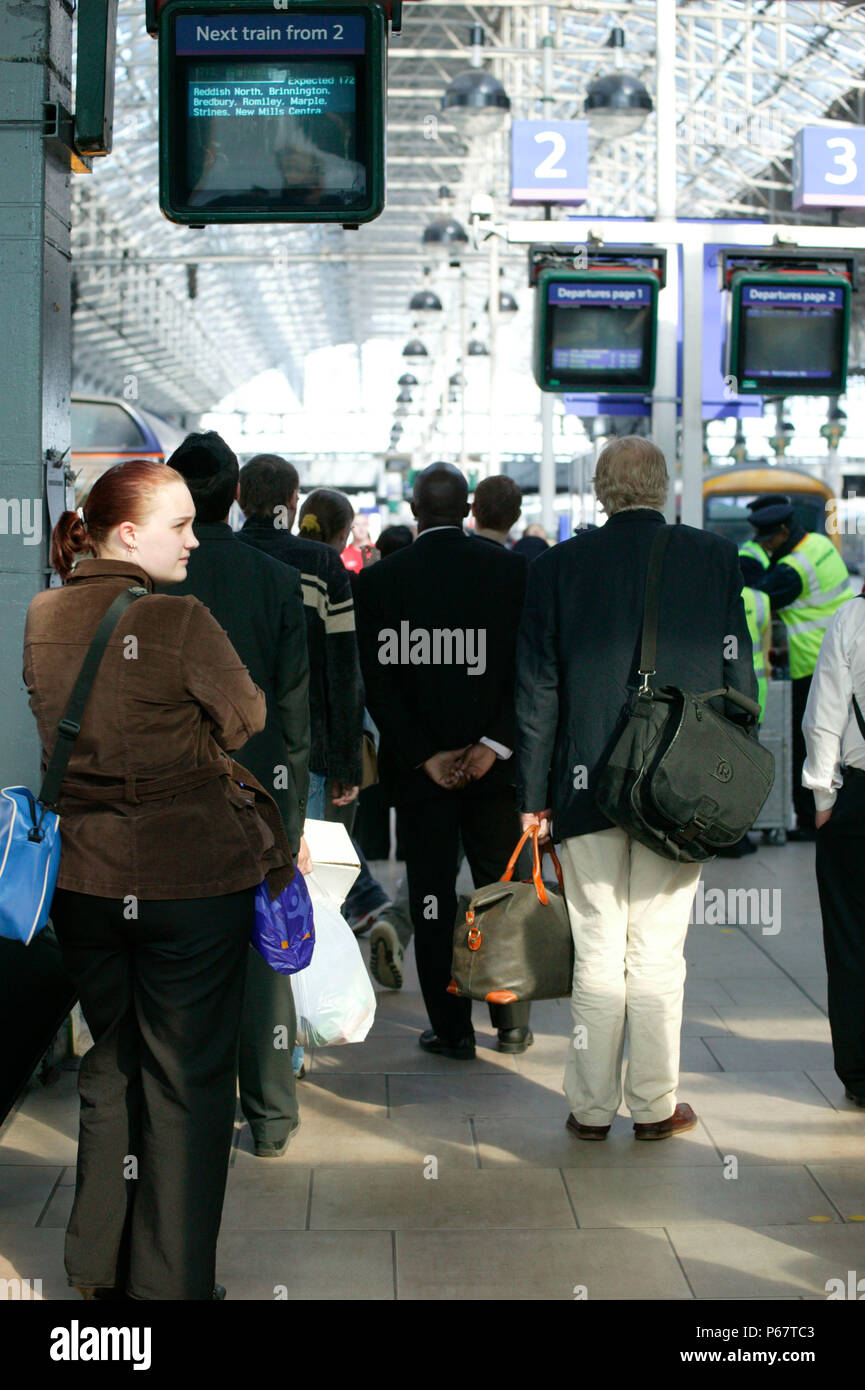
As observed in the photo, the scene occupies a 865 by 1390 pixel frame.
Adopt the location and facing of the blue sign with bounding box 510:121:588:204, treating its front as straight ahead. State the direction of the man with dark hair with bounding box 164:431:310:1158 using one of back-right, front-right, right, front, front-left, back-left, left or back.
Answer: front

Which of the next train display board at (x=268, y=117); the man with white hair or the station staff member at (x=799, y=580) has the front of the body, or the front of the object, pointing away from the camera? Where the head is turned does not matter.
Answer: the man with white hair

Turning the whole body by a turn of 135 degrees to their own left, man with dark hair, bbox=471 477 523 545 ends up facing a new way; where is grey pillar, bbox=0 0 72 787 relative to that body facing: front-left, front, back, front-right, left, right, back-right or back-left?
front

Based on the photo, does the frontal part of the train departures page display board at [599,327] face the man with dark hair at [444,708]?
yes

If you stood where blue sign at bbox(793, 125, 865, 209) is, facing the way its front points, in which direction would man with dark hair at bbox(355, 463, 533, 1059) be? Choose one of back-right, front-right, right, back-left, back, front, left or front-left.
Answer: front

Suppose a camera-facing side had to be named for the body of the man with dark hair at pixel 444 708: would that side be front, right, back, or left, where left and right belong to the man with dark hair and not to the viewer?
back

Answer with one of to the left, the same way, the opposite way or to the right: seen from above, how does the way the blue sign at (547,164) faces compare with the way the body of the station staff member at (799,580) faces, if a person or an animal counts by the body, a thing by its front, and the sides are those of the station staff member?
to the left

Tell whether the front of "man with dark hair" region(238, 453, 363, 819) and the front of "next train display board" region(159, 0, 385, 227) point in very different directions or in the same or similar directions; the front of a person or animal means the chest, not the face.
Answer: very different directions

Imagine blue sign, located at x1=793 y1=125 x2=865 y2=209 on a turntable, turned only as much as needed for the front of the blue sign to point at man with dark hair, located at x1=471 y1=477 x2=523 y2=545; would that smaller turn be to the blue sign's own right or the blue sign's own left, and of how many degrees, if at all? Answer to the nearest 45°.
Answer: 0° — it already faces them

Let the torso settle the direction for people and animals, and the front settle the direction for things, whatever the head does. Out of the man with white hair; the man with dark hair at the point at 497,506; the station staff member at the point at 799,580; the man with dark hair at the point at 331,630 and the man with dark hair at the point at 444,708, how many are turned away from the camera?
4

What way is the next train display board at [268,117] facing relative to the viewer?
toward the camera

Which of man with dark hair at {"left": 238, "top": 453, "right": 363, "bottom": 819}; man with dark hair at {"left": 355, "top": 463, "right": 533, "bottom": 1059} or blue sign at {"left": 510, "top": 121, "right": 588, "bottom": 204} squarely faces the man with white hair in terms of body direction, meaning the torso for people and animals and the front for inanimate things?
the blue sign

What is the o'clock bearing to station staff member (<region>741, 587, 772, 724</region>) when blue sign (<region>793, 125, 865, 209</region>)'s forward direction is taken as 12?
The station staff member is roughly at 12 o'clock from the blue sign.

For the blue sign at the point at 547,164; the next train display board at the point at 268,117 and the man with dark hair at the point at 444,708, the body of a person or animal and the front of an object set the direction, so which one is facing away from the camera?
the man with dark hair

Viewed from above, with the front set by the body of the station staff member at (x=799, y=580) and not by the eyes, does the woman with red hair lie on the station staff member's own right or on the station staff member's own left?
on the station staff member's own left

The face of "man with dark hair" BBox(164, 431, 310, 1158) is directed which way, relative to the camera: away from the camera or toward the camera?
away from the camera

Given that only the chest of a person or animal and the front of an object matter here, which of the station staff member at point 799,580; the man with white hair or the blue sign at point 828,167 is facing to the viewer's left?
the station staff member

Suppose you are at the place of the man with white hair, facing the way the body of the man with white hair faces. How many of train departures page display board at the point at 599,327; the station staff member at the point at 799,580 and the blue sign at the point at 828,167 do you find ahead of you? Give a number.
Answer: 3

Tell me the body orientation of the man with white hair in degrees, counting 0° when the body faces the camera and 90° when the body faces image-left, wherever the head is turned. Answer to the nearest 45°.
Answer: approximately 180°
